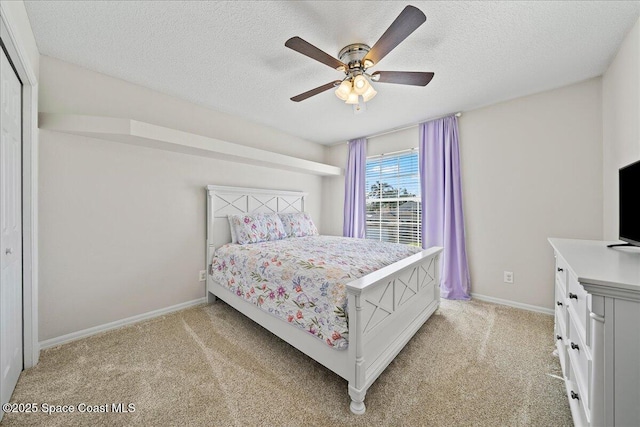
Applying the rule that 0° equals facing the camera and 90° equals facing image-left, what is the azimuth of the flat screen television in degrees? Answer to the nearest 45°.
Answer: approximately 90°

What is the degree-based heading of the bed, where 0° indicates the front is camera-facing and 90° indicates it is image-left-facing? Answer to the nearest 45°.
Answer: approximately 315°

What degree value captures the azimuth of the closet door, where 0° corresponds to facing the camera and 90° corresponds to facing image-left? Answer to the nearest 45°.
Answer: approximately 270°

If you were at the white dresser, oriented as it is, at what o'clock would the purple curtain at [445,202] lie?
The purple curtain is roughly at 2 o'clock from the white dresser.

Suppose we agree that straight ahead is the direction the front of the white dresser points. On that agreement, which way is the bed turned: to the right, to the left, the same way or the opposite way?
the opposite way

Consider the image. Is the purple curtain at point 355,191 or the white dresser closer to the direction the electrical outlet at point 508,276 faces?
the white dresser

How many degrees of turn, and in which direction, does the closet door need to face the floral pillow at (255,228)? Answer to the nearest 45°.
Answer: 0° — it already faces it

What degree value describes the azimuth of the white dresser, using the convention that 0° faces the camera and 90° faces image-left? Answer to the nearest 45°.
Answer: approximately 90°
